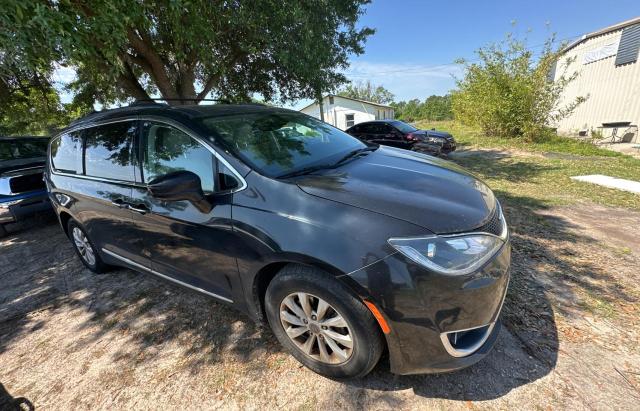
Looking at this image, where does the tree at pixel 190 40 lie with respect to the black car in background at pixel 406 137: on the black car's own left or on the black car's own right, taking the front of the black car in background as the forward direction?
on the black car's own right

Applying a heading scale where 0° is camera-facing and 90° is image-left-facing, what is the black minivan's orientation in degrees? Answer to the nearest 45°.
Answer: approximately 315°

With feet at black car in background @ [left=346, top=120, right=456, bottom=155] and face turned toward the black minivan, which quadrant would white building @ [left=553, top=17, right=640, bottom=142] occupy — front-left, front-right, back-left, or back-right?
back-left

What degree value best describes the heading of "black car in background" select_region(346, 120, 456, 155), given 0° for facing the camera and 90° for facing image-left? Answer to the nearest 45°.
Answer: approximately 315°

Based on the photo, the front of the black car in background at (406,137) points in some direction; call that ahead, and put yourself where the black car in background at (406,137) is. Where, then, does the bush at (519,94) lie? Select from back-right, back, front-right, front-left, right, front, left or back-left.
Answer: left

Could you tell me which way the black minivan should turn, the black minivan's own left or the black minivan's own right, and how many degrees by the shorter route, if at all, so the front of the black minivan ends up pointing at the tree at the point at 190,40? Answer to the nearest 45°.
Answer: approximately 135° to the black minivan's own left

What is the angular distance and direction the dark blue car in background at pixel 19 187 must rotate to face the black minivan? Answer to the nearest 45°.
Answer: approximately 45° to its right

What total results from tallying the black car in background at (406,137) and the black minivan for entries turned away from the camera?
0

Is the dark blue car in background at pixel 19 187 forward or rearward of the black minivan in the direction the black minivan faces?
rearward

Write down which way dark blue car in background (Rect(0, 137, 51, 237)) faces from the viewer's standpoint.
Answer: facing the viewer and to the right of the viewer

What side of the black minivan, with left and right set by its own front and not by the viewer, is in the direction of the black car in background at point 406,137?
left

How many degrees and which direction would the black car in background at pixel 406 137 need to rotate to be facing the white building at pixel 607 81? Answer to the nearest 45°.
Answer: approximately 90° to its left

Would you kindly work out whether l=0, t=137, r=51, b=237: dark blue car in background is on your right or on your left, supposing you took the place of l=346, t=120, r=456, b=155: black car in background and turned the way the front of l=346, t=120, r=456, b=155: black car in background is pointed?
on your right

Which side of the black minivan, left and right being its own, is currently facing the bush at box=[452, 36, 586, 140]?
left
